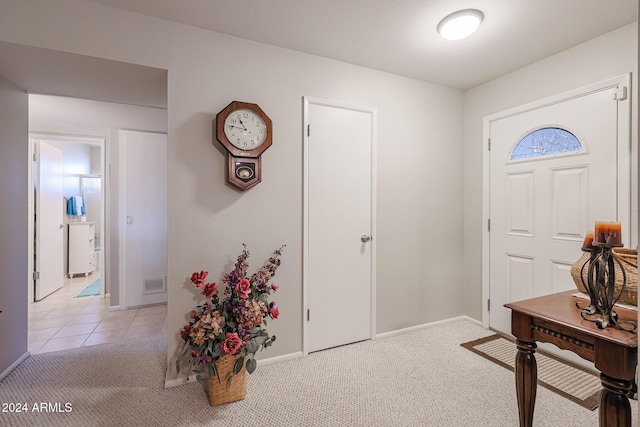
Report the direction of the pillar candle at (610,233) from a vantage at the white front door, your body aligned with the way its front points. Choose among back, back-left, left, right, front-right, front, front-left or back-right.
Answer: front-left

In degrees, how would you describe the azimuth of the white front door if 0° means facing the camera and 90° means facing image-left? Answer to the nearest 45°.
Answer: approximately 45°

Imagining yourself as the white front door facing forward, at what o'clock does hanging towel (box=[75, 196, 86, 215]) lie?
The hanging towel is roughly at 1 o'clock from the white front door.

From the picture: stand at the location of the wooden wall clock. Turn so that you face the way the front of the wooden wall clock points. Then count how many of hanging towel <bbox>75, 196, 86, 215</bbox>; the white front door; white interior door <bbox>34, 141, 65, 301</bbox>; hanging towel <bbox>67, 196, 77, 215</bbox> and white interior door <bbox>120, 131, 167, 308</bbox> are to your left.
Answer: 1

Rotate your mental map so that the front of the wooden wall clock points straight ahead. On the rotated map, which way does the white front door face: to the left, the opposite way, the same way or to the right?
to the right

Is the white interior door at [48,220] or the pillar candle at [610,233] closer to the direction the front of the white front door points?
the white interior door

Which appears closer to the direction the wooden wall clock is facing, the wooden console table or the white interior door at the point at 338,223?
the wooden console table

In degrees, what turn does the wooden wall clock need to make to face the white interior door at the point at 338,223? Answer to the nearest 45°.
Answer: approximately 90° to its left

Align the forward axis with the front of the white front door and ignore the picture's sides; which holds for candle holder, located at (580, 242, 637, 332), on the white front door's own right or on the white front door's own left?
on the white front door's own left

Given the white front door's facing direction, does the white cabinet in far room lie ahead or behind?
ahead

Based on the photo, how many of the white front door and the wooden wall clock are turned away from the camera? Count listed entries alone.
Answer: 0

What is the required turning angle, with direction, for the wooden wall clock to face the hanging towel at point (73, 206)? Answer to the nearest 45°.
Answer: approximately 135° to its right

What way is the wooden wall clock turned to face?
toward the camera
